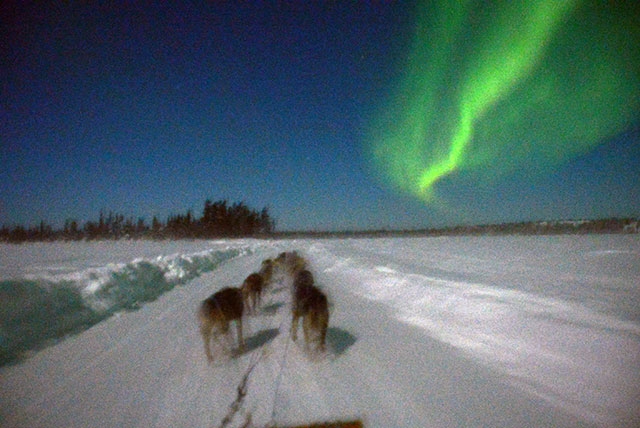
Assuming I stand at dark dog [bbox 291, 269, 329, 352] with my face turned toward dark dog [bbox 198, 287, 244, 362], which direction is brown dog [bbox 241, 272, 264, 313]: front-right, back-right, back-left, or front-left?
front-right

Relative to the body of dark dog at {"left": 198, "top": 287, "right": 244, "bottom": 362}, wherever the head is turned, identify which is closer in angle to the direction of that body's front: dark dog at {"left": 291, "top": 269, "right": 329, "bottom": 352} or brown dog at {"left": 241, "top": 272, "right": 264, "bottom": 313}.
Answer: the brown dog

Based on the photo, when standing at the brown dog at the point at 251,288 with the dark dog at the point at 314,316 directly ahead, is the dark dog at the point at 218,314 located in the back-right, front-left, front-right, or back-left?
front-right

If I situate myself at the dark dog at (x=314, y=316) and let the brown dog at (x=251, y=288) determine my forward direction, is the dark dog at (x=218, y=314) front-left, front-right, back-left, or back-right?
front-left

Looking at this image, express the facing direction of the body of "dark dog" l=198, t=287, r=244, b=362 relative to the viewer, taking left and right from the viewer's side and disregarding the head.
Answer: facing away from the viewer and to the right of the viewer

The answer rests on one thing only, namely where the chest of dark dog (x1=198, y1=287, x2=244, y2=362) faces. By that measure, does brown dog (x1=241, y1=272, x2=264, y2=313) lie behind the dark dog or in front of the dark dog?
in front

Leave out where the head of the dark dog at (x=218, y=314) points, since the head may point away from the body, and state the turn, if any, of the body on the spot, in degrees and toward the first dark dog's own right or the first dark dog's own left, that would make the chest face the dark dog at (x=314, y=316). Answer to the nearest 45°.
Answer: approximately 45° to the first dark dog's own right
